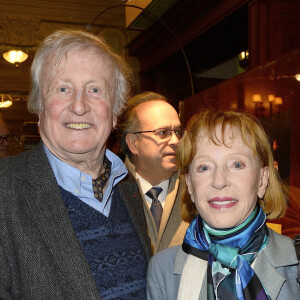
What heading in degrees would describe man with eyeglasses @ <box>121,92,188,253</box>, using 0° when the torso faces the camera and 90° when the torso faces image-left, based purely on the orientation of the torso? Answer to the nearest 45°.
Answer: approximately 315°
